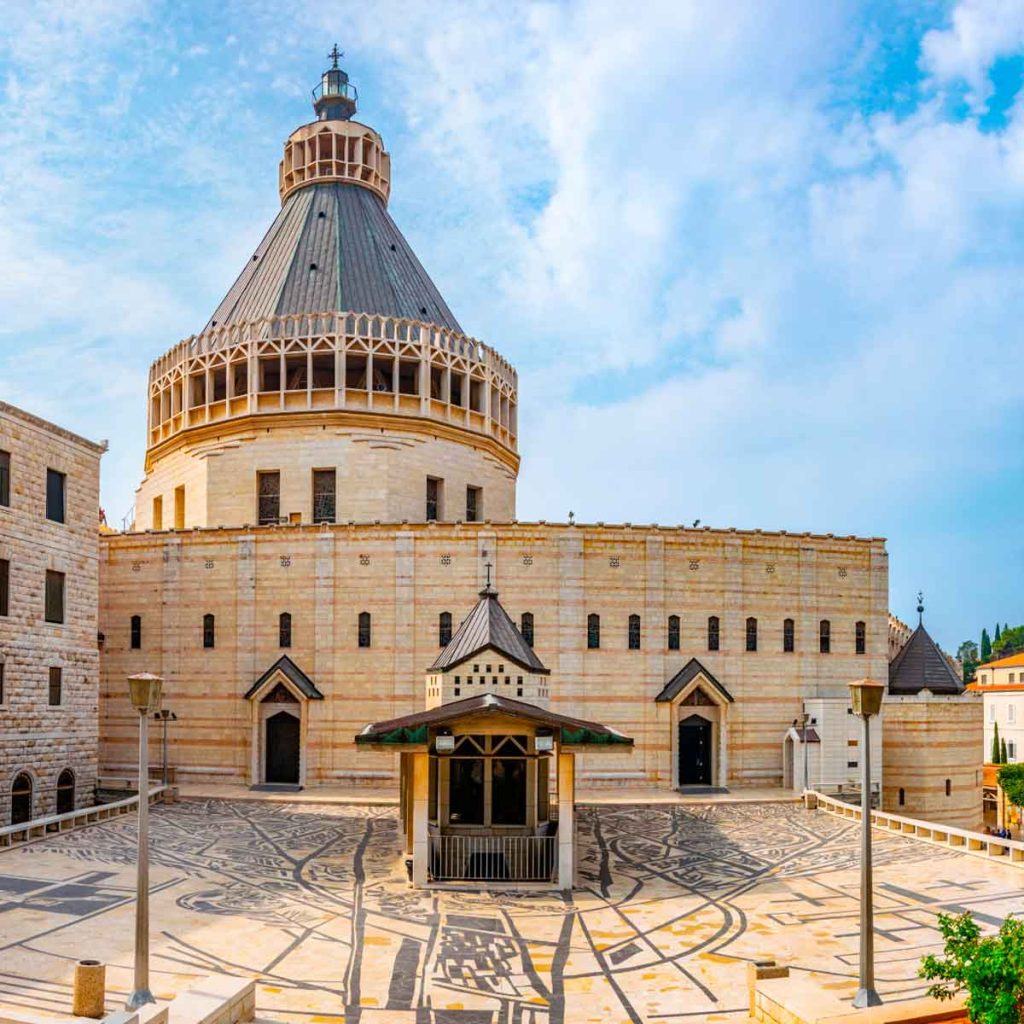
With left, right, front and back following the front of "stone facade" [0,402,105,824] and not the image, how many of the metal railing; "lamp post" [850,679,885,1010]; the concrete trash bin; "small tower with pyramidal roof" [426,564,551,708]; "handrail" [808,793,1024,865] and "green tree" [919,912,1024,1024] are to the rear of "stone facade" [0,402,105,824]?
0

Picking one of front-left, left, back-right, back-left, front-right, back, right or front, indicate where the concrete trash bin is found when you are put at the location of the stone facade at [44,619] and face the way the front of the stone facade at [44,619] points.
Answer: front-right

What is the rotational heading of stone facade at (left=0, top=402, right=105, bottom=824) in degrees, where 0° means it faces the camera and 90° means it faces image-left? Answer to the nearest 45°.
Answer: approximately 315°

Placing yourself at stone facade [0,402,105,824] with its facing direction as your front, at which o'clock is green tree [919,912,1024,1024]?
The green tree is roughly at 1 o'clock from the stone facade.

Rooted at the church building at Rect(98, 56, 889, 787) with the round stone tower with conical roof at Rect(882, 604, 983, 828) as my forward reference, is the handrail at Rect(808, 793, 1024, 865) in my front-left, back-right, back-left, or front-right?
front-right

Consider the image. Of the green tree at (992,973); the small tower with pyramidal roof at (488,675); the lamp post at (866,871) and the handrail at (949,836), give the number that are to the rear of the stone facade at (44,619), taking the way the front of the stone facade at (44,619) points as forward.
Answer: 0

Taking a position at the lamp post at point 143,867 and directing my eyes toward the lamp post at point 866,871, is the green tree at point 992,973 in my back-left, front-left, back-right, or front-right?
front-right

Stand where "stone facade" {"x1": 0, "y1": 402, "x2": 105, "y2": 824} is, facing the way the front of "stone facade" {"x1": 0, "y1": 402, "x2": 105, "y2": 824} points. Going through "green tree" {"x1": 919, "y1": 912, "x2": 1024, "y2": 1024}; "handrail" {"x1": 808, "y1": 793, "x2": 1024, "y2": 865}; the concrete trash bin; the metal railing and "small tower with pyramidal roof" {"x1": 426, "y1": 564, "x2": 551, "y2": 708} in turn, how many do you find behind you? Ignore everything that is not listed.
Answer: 0

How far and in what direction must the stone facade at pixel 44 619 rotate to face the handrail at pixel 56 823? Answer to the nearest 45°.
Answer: approximately 45° to its right

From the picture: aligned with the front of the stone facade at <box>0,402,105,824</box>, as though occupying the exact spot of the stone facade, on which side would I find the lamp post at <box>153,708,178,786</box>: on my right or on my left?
on my left

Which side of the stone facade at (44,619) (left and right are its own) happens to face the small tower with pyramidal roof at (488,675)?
front

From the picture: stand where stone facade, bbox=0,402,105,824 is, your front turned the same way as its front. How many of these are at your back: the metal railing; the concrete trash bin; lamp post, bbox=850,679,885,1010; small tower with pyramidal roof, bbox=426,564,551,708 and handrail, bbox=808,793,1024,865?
0

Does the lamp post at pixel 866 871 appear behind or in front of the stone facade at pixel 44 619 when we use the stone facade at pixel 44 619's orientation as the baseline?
in front

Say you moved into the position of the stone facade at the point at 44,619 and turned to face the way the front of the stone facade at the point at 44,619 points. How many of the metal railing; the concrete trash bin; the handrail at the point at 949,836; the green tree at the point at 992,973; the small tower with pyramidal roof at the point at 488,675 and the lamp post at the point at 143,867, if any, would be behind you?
0
